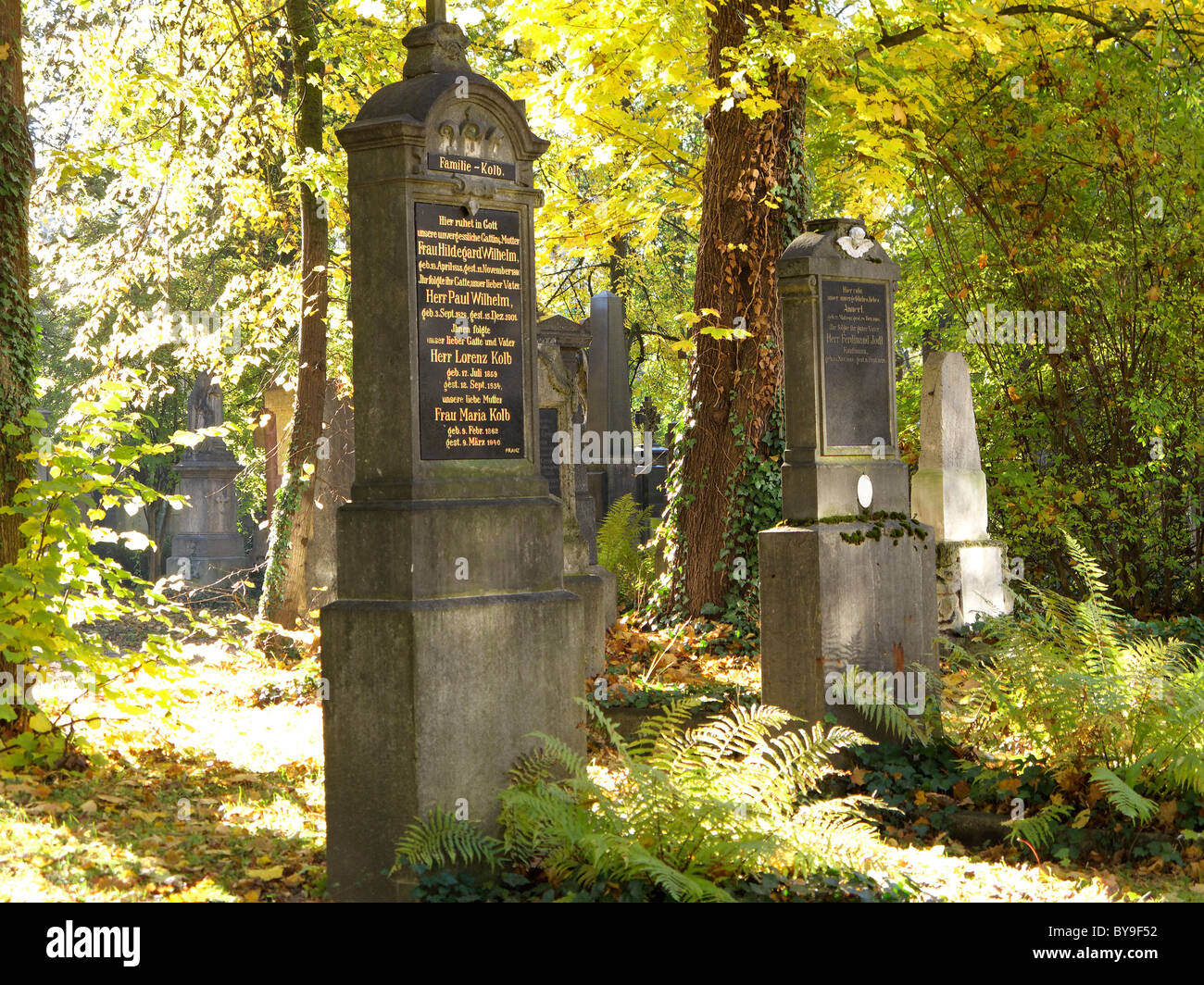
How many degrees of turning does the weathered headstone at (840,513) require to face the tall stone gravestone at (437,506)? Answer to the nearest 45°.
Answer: approximately 90° to its right

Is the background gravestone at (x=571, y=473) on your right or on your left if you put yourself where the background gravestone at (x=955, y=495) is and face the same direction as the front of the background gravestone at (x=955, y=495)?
on your right

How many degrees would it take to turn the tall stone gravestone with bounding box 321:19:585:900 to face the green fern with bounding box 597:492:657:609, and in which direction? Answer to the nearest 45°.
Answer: approximately 135° to its left

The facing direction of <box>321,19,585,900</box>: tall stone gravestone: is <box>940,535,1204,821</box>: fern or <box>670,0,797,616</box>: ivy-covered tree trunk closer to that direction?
the fern

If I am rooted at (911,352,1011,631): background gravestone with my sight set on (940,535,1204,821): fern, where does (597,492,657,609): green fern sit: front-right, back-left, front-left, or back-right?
back-right

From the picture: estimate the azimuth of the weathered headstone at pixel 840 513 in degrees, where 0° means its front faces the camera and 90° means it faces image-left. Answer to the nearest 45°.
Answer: approximately 315°

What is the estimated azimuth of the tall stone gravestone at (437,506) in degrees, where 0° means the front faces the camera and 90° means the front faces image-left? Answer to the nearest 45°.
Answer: approximately 315°
